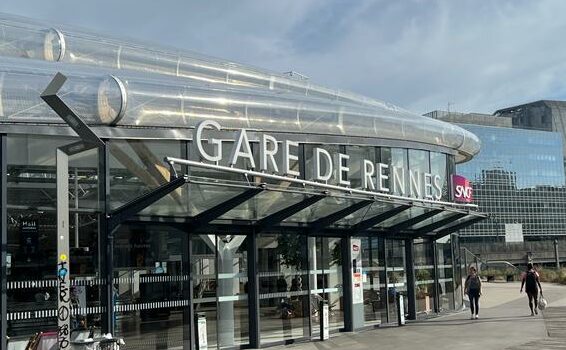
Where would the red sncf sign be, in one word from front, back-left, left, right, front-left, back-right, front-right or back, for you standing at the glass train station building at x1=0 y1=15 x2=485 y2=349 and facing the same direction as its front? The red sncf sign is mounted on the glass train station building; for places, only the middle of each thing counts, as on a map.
left

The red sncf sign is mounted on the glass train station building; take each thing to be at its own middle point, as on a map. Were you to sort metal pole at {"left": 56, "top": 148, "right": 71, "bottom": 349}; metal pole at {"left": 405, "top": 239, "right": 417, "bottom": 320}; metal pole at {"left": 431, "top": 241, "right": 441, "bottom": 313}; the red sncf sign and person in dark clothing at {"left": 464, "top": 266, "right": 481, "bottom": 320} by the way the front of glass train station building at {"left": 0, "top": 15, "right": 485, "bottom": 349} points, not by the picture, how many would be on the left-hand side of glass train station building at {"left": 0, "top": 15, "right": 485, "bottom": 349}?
4

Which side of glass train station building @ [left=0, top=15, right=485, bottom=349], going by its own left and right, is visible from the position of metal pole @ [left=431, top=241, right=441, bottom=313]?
left

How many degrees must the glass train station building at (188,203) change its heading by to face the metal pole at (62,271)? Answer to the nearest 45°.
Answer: approximately 45° to its right

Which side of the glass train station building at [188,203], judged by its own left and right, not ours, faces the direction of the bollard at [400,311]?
left

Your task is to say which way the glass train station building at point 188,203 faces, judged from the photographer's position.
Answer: facing the viewer and to the right of the viewer

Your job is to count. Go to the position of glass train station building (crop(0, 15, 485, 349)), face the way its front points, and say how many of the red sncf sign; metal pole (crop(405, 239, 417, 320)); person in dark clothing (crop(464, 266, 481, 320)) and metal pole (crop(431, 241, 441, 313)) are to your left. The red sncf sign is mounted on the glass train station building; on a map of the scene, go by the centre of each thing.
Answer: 4
